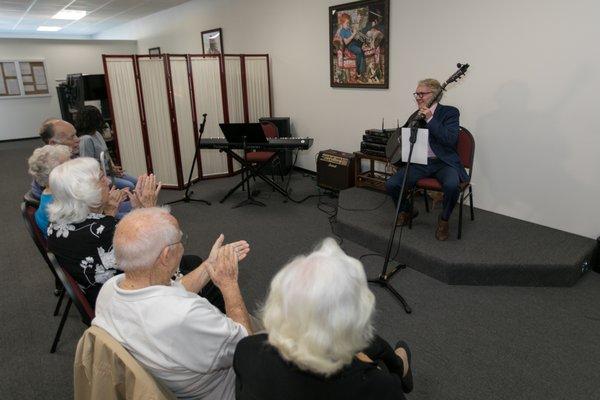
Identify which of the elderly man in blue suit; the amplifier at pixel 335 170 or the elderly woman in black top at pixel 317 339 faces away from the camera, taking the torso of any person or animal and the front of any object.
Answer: the elderly woman in black top

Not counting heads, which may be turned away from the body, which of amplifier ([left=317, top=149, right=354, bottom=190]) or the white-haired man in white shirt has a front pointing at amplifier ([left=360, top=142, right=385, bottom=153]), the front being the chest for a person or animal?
the white-haired man in white shirt

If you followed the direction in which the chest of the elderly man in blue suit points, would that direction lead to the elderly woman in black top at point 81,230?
yes

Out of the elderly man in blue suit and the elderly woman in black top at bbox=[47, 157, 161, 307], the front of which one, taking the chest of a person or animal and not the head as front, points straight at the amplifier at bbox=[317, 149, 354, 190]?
the elderly woman in black top

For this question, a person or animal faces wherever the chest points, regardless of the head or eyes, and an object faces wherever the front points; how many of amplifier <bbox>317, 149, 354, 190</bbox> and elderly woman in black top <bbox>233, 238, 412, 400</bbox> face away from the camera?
1

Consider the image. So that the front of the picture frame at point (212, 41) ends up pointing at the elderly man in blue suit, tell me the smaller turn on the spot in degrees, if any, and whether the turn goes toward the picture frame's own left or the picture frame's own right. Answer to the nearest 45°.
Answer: approximately 45° to the picture frame's own left

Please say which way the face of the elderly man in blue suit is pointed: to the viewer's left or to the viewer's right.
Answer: to the viewer's left

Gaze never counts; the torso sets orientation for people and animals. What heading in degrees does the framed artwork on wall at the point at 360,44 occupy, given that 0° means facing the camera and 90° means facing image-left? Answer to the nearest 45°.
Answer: approximately 45°

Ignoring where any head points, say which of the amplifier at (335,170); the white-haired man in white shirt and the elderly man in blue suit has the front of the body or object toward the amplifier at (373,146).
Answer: the white-haired man in white shirt

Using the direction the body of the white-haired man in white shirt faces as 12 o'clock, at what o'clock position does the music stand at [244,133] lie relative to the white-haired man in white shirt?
The music stand is roughly at 11 o'clock from the white-haired man in white shirt.

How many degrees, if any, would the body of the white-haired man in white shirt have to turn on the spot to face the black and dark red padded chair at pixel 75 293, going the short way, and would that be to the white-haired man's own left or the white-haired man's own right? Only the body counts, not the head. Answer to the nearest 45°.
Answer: approximately 90° to the white-haired man's own left

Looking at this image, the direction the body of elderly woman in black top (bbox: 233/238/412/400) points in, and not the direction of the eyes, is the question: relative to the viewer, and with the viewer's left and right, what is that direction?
facing away from the viewer

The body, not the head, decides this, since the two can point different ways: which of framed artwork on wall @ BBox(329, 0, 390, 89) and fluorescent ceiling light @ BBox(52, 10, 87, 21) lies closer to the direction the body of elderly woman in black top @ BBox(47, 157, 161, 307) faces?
the framed artwork on wall
